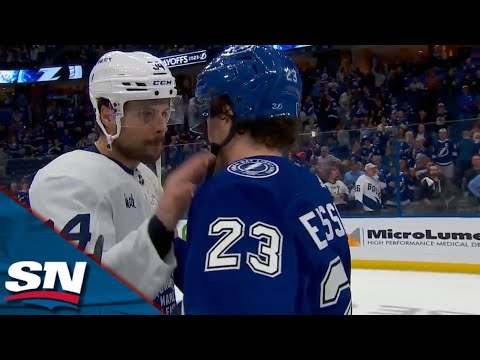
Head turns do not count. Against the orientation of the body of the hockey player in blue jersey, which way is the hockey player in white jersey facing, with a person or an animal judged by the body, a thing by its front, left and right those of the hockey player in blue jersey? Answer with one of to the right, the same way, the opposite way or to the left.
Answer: the opposite way

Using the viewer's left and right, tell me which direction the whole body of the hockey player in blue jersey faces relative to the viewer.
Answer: facing away from the viewer and to the left of the viewer

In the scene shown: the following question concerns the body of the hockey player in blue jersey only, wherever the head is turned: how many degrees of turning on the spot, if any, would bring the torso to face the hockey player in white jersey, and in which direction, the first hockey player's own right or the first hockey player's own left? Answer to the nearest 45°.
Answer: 0° — they already face them

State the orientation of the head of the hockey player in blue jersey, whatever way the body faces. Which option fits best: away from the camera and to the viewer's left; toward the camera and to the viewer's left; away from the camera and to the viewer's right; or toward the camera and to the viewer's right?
away from the camera and to the viewer's left

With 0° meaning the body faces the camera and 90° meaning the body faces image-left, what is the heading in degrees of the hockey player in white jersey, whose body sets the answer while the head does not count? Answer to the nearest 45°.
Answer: approximately 315°
